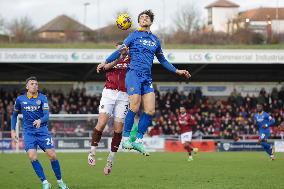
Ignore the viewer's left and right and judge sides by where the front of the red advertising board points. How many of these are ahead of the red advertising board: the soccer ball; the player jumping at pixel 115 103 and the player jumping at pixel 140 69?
3

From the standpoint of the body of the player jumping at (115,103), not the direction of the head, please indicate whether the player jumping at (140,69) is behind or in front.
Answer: in front

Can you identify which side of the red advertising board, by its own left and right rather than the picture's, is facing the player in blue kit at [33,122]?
front

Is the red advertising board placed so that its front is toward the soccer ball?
yes
